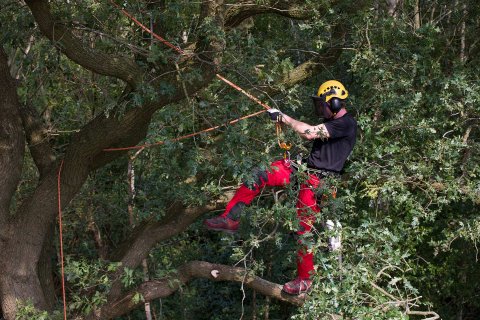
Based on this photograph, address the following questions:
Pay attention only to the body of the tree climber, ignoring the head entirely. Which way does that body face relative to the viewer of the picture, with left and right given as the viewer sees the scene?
facing to the left of the viewer

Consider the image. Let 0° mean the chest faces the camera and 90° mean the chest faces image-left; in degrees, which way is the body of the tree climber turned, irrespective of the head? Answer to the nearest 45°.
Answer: approximately 90°
